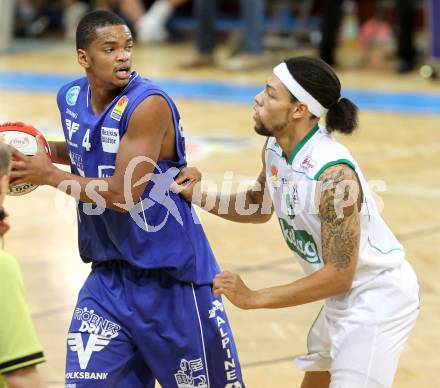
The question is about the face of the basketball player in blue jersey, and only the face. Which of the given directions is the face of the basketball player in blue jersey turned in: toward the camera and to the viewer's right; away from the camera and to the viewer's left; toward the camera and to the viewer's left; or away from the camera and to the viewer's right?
toward the camera and to the viewer's right

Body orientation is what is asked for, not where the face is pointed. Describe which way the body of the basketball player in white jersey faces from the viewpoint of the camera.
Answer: to the viewer's left

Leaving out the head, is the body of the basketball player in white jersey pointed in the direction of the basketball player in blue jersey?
yes
